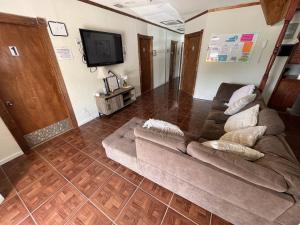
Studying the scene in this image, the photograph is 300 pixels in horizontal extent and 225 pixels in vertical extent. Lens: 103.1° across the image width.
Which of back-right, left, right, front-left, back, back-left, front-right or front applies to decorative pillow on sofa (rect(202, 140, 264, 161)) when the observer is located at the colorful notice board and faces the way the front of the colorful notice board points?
front

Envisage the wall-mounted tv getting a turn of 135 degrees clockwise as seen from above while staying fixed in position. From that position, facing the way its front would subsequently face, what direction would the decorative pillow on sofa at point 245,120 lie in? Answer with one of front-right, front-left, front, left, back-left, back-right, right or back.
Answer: back-left

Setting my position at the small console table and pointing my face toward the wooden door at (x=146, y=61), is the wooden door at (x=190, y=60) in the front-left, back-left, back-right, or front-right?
front-right

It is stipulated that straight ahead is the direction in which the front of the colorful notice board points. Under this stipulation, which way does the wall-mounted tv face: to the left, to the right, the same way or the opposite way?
to the left

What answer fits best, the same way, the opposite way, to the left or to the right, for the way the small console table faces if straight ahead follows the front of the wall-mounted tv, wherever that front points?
the same way

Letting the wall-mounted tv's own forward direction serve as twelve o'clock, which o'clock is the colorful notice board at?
The colorful notice board is roughly at 11 o'clock from the wall-mounted tv.

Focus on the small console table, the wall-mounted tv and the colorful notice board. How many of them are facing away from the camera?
0

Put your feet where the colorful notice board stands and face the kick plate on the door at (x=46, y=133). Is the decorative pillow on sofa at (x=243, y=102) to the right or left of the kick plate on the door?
left

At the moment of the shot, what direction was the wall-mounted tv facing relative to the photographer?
facing the viewer and to the right of the viewer

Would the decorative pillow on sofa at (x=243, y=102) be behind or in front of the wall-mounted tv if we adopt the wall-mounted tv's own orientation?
in front

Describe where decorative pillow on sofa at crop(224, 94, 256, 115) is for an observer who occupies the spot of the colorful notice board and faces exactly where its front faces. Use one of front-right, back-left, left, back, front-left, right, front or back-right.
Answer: front

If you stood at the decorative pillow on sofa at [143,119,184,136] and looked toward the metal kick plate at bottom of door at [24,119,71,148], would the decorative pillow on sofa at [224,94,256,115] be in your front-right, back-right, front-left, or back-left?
back-right

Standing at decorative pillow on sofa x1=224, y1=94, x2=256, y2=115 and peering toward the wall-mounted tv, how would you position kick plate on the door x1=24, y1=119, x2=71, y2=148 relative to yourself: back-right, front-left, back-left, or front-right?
front-left

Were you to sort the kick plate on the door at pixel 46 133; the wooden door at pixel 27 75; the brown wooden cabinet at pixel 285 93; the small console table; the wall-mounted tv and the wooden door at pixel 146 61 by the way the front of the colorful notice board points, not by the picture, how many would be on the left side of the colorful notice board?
1

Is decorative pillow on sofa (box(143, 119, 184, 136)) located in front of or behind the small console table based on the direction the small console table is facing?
in front

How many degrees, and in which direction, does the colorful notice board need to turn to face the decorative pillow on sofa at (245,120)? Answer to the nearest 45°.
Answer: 0° — it already faces it
